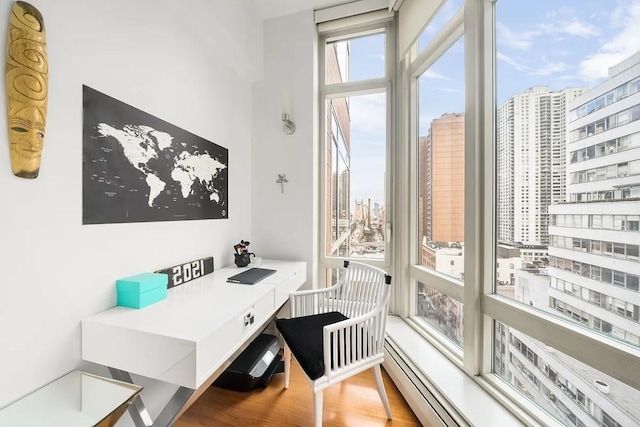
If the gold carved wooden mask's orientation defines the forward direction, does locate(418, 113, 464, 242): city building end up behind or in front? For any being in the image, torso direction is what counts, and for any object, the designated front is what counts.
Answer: in front

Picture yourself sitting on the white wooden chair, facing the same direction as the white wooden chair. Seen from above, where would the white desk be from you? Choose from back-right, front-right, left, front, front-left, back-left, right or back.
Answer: front

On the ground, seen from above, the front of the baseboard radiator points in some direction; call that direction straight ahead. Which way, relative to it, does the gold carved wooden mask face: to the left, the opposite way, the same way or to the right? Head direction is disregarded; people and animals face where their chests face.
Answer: the opposite way

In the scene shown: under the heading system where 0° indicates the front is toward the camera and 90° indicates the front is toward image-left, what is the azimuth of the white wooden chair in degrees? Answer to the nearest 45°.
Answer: approximately 45°

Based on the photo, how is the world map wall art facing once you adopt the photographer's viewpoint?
facing the viewer and to the right of the viewer

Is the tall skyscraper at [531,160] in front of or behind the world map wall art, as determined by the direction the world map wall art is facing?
in front
